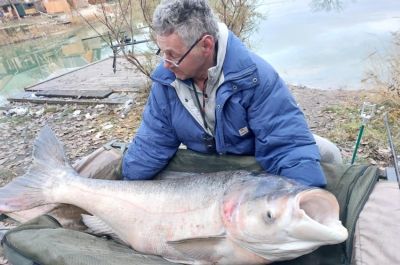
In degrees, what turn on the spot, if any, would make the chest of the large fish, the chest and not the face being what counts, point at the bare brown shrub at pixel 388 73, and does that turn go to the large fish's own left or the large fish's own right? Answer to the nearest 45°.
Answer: approximately 45° to the large fish's own left

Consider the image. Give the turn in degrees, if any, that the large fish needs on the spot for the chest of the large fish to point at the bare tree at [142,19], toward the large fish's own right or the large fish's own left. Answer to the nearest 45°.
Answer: approximately 90° to the large fish's own left

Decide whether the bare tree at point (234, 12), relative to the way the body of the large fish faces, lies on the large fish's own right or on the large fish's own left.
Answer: on the large fish's own left

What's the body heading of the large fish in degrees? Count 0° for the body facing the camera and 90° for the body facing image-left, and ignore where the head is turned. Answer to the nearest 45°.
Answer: approximately 270°

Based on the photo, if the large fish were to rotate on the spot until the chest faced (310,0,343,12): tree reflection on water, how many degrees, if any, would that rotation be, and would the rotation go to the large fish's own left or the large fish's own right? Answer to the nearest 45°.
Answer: approximately 45° to the large fish's own left
